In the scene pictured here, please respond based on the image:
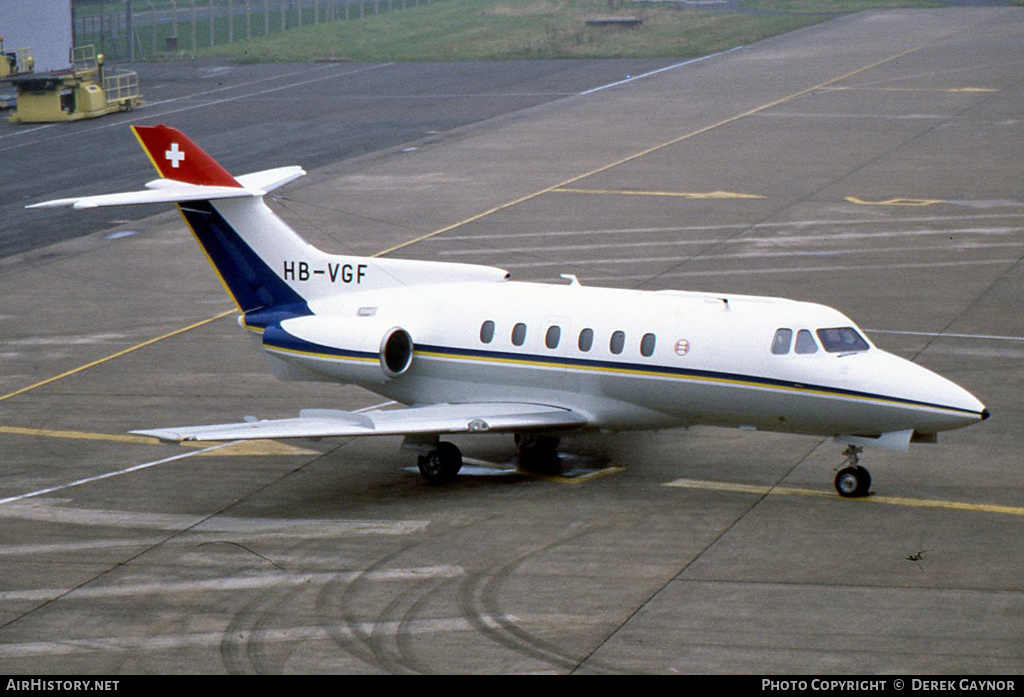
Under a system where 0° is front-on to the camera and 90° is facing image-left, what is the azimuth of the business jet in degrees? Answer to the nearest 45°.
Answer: approximately 315°
